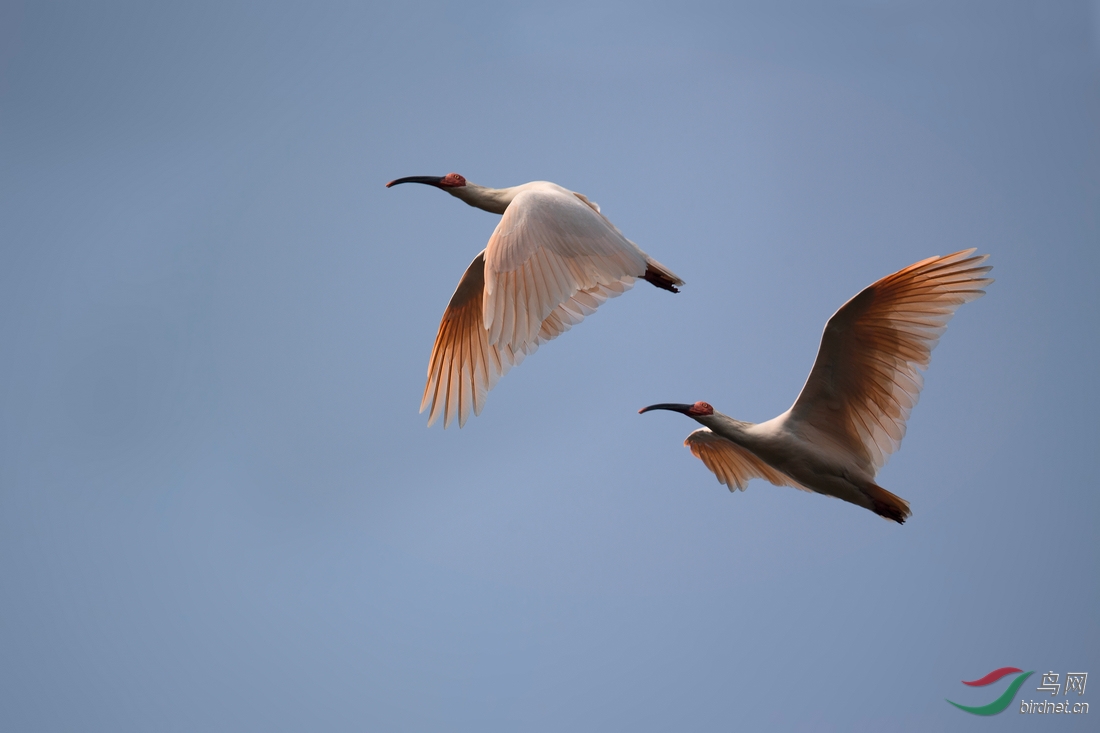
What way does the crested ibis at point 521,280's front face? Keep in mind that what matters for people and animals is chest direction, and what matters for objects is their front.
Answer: to the viewer's left

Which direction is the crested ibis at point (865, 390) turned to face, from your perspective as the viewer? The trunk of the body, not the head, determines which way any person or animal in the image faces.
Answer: facing to the left of the viewer

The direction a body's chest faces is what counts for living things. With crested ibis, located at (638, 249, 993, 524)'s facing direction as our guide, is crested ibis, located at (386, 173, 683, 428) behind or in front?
in front

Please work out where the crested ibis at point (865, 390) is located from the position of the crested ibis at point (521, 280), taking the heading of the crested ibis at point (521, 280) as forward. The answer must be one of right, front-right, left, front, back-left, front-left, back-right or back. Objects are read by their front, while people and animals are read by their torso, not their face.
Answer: back

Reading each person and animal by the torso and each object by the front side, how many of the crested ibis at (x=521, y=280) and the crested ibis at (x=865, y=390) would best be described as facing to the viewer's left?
2
